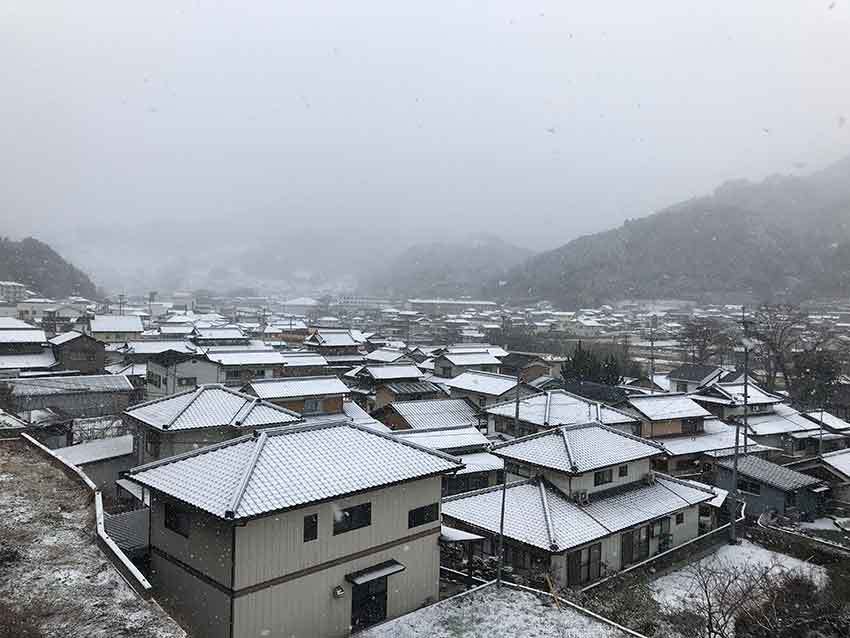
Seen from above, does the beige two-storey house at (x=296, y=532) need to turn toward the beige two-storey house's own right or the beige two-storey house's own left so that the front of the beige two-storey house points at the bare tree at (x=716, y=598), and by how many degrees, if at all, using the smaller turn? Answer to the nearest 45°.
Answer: approximately 45° to the beige two-storey house's own left

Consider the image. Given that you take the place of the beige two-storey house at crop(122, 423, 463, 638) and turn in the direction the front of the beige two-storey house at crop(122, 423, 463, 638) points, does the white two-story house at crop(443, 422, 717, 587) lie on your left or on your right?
on your left

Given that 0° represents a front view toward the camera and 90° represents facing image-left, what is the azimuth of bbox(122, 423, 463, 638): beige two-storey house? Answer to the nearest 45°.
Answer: approximately 315°
